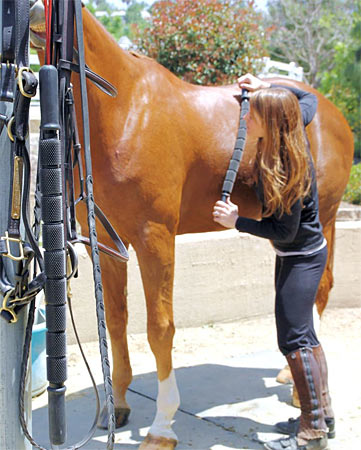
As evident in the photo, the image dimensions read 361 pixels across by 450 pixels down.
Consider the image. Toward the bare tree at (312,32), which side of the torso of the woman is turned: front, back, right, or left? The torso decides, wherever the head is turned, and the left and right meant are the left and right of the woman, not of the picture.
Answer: right

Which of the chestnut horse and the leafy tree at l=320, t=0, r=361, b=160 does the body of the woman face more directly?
the chestnut horse

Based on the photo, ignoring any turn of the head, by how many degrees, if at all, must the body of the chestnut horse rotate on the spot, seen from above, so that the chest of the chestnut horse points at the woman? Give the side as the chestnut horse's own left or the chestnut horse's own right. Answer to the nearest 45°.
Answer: approximately 135° to the chestnut horse's own left

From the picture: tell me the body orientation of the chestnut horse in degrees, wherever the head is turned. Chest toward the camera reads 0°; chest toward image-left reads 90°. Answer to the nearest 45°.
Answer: approximately 45°

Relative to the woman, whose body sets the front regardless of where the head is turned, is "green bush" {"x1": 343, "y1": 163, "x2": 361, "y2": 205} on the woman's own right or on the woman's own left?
on the woman's own right

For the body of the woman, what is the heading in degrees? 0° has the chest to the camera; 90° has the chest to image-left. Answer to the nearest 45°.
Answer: approximately 90°

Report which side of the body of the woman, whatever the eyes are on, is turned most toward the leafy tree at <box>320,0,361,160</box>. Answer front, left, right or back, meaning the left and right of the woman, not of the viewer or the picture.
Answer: right

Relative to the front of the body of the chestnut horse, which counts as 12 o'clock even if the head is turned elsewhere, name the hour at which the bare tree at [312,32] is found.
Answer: The bare tree is roughly at 5 o'clock from the chestnut horse.
